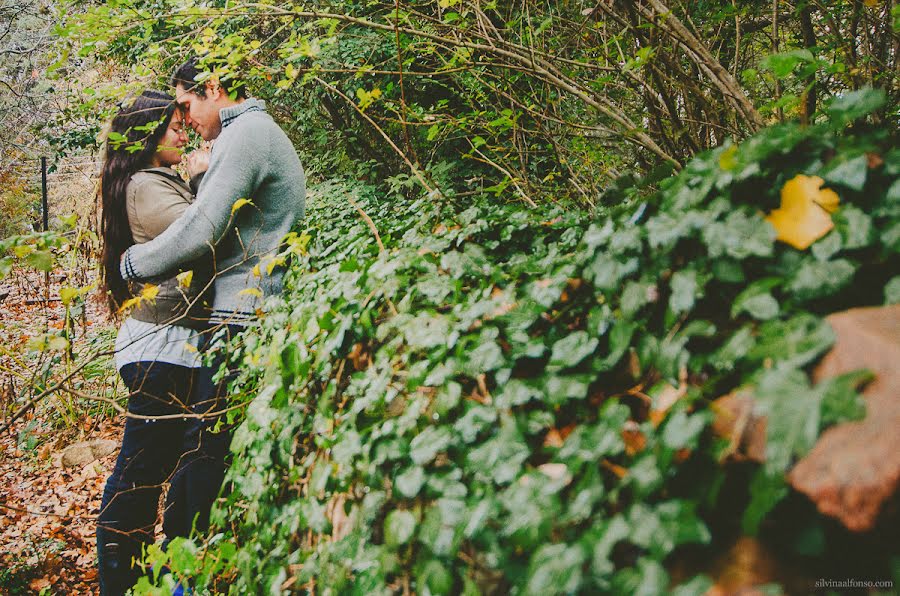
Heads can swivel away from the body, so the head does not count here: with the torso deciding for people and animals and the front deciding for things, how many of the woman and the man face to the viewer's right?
1

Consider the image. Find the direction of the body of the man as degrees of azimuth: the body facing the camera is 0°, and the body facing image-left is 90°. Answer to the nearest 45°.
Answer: approximately 90°

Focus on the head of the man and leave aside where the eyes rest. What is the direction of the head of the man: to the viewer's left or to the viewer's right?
to the viewer's left

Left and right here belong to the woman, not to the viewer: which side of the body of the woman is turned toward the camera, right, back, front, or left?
right

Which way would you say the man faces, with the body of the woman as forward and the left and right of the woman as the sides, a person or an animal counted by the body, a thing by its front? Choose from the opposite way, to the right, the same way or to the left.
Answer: the opposite way
